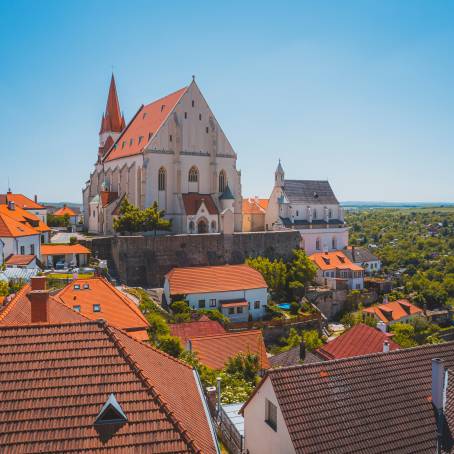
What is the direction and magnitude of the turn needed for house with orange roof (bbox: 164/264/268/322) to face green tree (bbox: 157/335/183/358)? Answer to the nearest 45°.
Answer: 0° — it already faces it

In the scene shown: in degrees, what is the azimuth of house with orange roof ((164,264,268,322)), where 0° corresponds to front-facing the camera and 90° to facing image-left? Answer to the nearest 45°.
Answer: approximately 0°

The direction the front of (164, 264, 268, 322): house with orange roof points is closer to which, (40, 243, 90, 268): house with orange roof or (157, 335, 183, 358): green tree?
the green tree

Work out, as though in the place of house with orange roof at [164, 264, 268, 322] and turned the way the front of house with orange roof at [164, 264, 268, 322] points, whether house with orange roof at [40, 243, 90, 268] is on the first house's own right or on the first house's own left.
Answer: on the first house's own right
